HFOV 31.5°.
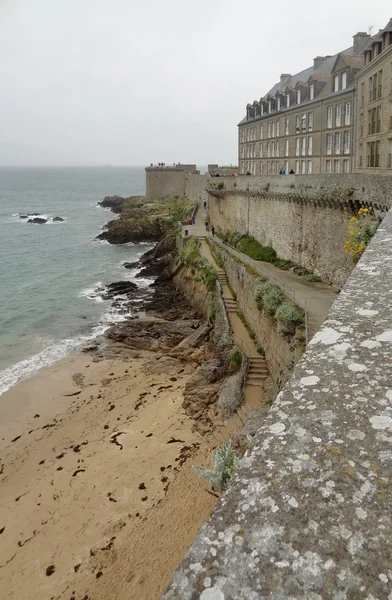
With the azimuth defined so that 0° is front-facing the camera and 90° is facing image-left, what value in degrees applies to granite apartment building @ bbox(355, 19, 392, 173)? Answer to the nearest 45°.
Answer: approximately 45°

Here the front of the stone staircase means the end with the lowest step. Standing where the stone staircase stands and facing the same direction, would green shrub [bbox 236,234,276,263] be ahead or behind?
behind

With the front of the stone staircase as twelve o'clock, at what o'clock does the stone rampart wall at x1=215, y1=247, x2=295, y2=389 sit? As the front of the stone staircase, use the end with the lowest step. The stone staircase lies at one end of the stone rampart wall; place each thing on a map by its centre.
The stone rampart wall is roughly at 6 o'clock from the stone staircase.

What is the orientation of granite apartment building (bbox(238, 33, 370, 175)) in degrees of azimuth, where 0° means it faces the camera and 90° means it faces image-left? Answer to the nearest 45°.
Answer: approximately 45°

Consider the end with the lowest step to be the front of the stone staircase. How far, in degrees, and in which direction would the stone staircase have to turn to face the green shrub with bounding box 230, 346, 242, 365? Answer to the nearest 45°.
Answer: approximately 135° to its right
